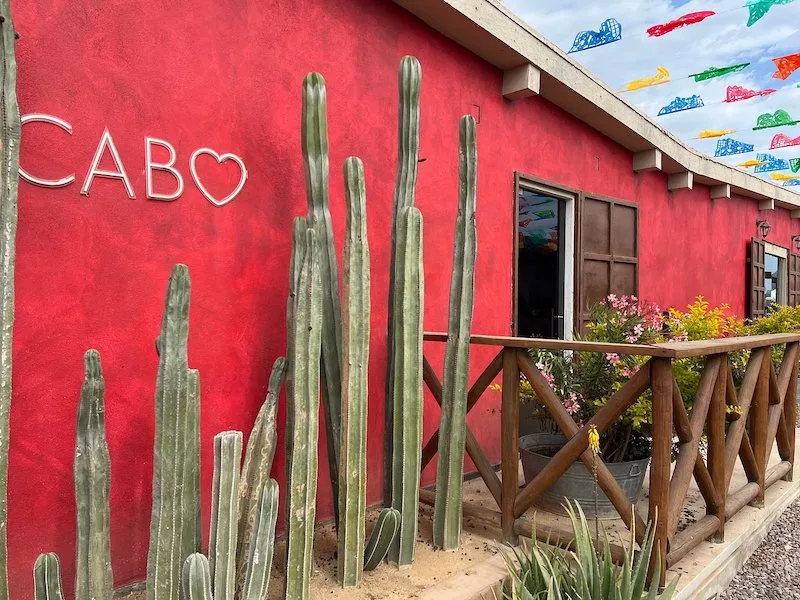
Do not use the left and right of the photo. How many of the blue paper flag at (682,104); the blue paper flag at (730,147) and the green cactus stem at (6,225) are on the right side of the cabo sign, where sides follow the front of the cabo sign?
1

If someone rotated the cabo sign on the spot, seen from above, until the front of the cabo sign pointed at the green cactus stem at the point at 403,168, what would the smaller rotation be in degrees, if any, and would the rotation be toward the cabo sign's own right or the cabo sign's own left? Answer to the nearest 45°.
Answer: approximately 45° to the cabo sign's own left

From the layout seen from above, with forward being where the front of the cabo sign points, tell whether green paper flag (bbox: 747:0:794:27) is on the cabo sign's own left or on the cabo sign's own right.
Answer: on the cabo sign's own left

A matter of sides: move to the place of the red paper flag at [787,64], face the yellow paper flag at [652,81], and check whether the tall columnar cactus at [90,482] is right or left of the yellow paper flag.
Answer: left

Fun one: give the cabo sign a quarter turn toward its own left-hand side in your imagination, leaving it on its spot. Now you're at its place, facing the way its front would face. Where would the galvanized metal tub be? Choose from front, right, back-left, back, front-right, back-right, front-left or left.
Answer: front-right

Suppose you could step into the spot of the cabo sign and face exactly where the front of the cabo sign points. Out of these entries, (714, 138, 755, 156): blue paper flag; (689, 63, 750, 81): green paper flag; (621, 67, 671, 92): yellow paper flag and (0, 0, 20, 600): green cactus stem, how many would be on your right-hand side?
1

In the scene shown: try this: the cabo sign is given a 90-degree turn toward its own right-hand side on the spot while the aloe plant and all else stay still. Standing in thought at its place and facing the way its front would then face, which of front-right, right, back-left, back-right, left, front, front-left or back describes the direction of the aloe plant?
left

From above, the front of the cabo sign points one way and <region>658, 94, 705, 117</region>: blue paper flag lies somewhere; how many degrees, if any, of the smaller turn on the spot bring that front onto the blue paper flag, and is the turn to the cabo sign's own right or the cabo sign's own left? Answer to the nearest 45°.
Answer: approximately 45° to the cabo sign's own left

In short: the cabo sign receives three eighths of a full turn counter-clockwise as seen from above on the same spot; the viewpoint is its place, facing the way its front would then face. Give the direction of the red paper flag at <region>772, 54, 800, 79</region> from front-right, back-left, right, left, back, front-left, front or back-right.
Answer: right

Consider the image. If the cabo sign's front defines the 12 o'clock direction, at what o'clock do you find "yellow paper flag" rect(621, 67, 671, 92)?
The yellow paper flag is roughly at 10 o'clock from the cabo sign.
